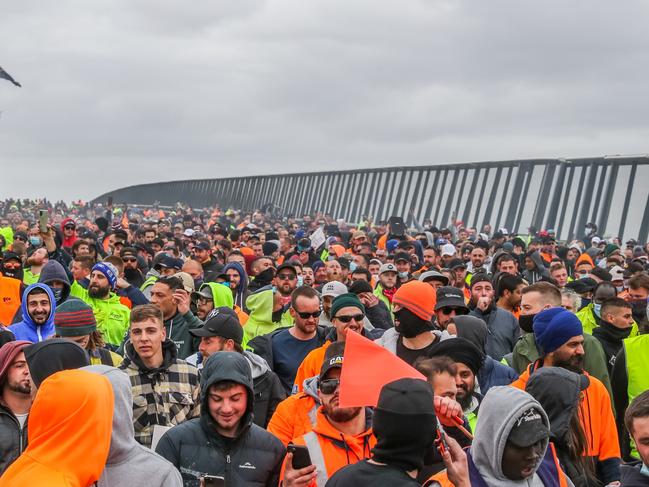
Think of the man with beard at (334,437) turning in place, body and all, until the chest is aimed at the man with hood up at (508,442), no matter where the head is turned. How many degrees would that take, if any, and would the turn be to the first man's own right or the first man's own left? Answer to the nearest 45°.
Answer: approximately 45° to the first man's own left

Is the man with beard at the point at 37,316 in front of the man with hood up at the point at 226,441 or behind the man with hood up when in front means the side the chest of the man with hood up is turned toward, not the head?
behind

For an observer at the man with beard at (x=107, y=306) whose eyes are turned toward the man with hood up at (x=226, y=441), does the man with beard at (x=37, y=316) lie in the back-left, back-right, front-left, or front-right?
front-right

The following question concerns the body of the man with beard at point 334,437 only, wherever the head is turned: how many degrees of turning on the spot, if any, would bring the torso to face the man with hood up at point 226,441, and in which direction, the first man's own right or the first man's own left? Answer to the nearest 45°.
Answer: approximately 90° to the first man's own right

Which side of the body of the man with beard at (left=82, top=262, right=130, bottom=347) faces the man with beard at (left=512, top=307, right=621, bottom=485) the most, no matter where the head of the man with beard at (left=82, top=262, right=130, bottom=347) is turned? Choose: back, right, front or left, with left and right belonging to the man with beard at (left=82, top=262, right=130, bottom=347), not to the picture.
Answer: left

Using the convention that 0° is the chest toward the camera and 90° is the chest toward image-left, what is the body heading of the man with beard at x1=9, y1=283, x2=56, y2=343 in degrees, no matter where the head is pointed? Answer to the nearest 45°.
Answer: approximately 0°

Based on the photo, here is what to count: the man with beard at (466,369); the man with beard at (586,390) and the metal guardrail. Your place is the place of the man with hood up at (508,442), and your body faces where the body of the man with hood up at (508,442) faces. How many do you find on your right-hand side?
0

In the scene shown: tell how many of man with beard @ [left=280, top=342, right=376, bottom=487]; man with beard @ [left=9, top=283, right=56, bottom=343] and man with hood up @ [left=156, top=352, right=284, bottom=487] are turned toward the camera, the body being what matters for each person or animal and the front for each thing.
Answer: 3

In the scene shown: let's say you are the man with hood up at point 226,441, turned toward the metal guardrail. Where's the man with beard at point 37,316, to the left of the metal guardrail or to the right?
left

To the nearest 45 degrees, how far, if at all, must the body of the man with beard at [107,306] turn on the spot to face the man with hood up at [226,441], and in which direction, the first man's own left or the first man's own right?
approximately 45° to the first man's own left

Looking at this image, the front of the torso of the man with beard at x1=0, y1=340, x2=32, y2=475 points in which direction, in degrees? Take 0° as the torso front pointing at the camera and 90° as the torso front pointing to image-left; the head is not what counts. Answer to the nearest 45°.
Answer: approximately 315°

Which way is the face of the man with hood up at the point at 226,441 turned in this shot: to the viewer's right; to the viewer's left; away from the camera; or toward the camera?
toward the camera

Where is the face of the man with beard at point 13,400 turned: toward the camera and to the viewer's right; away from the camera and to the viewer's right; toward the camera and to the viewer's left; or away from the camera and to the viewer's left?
toward the camera and to the viewer's right
